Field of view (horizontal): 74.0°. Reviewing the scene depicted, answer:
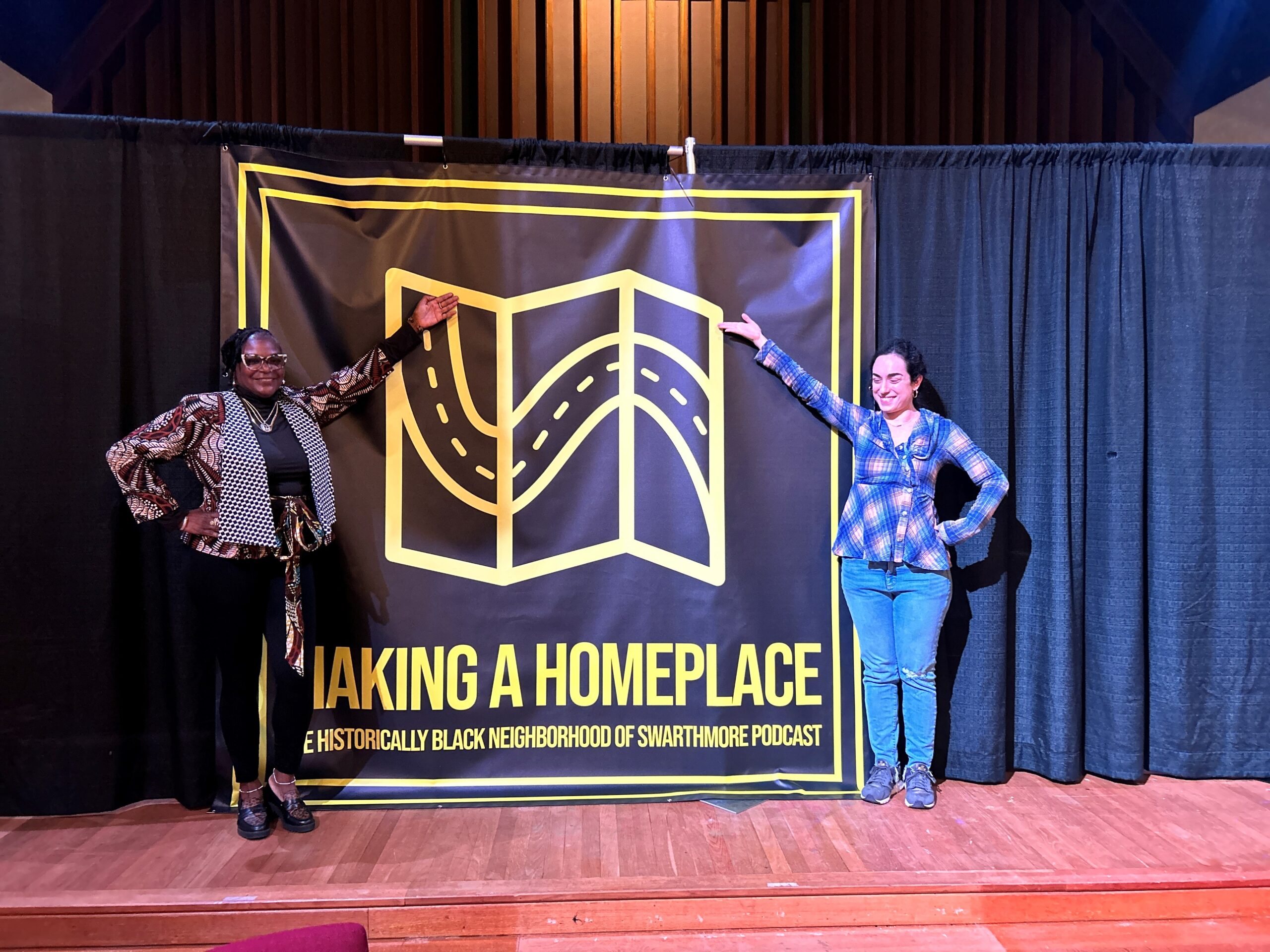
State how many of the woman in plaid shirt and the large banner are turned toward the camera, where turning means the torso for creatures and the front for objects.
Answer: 2

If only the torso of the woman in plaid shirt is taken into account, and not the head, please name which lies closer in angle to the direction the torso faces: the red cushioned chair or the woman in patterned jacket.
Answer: the red cushioned chair

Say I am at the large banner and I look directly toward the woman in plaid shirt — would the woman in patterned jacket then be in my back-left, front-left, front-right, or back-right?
back-right

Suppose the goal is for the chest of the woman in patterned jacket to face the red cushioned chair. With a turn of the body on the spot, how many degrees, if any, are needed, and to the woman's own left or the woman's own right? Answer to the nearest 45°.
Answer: approximately 45° to the woman's own right

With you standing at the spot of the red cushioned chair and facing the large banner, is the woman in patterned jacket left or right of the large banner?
left

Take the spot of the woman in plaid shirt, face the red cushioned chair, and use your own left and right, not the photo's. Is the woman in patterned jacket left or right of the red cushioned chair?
right

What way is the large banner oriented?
toward the camera

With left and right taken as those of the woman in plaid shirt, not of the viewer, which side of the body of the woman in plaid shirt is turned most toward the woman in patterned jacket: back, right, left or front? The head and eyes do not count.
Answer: right

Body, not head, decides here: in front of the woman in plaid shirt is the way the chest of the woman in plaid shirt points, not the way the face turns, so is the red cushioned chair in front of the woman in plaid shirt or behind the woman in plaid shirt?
in front

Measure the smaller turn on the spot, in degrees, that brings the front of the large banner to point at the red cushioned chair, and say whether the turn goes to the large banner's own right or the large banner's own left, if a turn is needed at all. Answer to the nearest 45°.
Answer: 0° — it already faces it

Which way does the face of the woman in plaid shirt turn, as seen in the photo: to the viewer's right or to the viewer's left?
to the viewer's left
